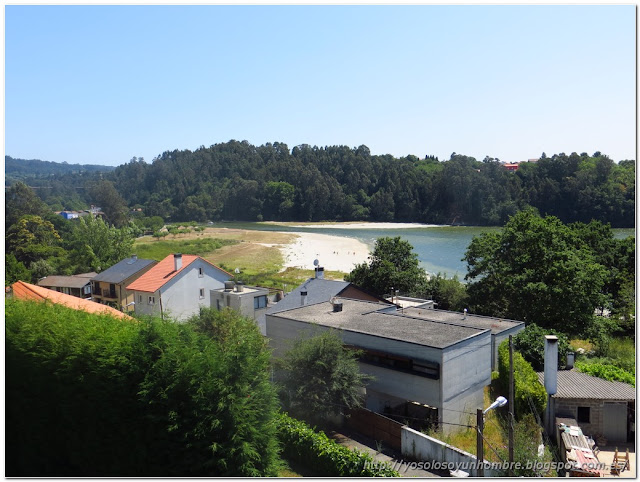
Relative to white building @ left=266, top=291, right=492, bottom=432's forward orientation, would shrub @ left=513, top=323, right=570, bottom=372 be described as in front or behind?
behind

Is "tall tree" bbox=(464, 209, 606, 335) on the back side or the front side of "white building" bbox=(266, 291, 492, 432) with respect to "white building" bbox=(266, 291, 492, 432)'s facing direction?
on the back side

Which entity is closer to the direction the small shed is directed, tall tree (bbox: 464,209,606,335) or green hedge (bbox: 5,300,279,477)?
the green hedge

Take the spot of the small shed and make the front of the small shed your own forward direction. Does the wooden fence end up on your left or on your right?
on your right

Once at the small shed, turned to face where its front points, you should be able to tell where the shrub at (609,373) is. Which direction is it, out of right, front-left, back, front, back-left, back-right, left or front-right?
back

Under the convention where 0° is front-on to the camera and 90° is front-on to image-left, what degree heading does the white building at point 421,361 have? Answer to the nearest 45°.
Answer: approximately 45°

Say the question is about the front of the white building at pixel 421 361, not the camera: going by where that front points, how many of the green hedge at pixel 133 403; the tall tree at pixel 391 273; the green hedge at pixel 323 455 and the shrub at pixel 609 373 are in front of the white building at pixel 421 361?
2

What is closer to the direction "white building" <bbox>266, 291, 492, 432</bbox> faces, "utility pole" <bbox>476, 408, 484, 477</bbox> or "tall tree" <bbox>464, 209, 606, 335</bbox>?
the utility pole

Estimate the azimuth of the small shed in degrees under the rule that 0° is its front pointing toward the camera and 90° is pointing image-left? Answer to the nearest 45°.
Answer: approximately 0°

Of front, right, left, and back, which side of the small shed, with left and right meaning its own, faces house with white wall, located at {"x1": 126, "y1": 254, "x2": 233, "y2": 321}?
right

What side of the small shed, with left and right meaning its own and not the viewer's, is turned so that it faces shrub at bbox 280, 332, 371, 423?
right
